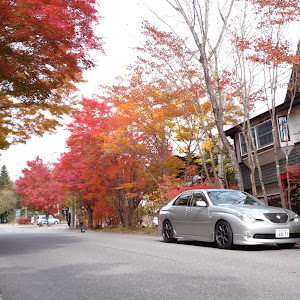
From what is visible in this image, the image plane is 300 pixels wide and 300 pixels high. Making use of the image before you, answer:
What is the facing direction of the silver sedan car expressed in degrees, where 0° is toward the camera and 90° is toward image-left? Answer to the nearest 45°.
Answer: approximately 315°
